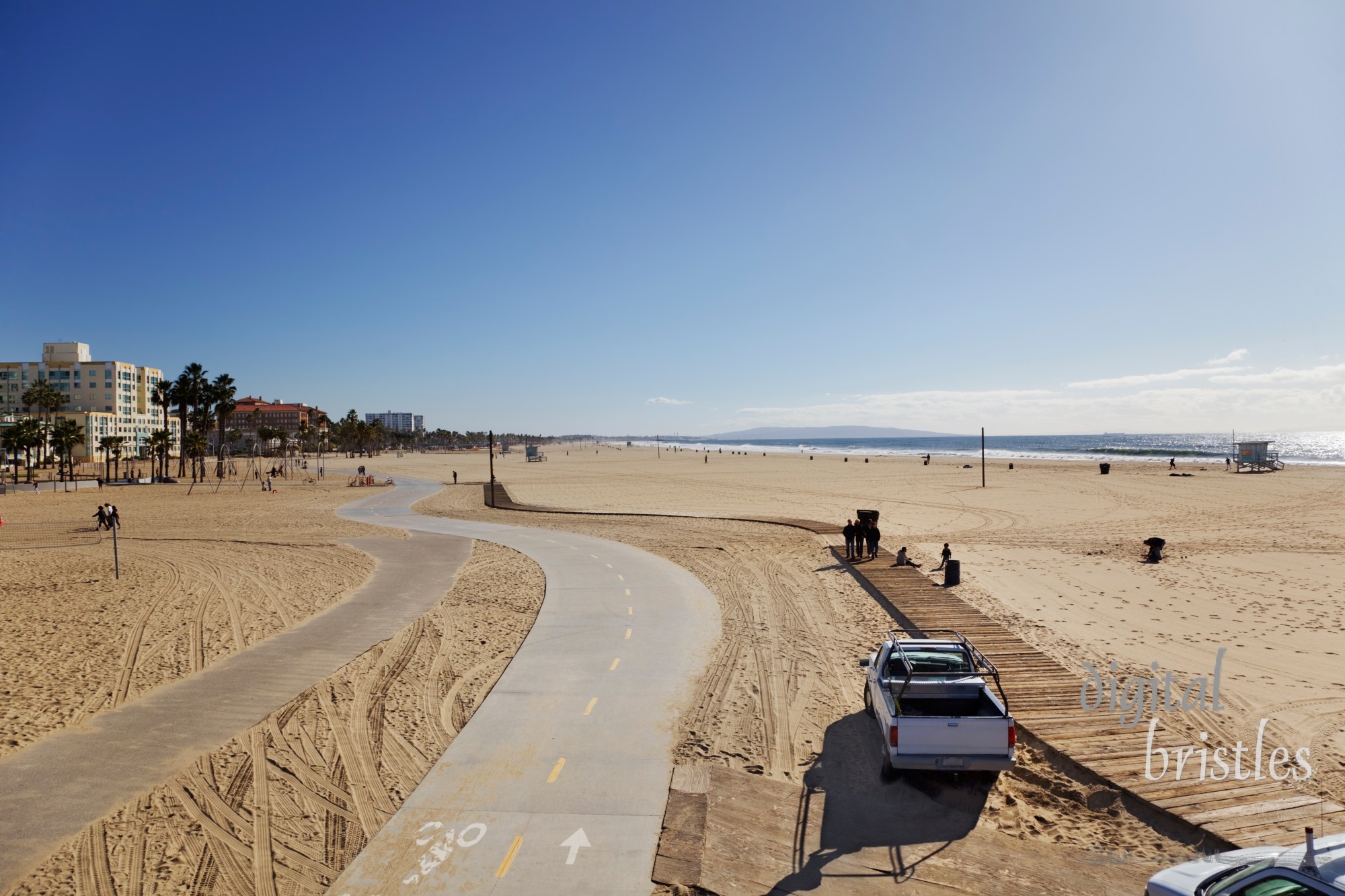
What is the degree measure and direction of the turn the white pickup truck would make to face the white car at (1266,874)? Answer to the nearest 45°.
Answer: approximately 135° to its right

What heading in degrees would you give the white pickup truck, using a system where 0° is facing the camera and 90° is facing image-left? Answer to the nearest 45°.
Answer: approximately 180°
